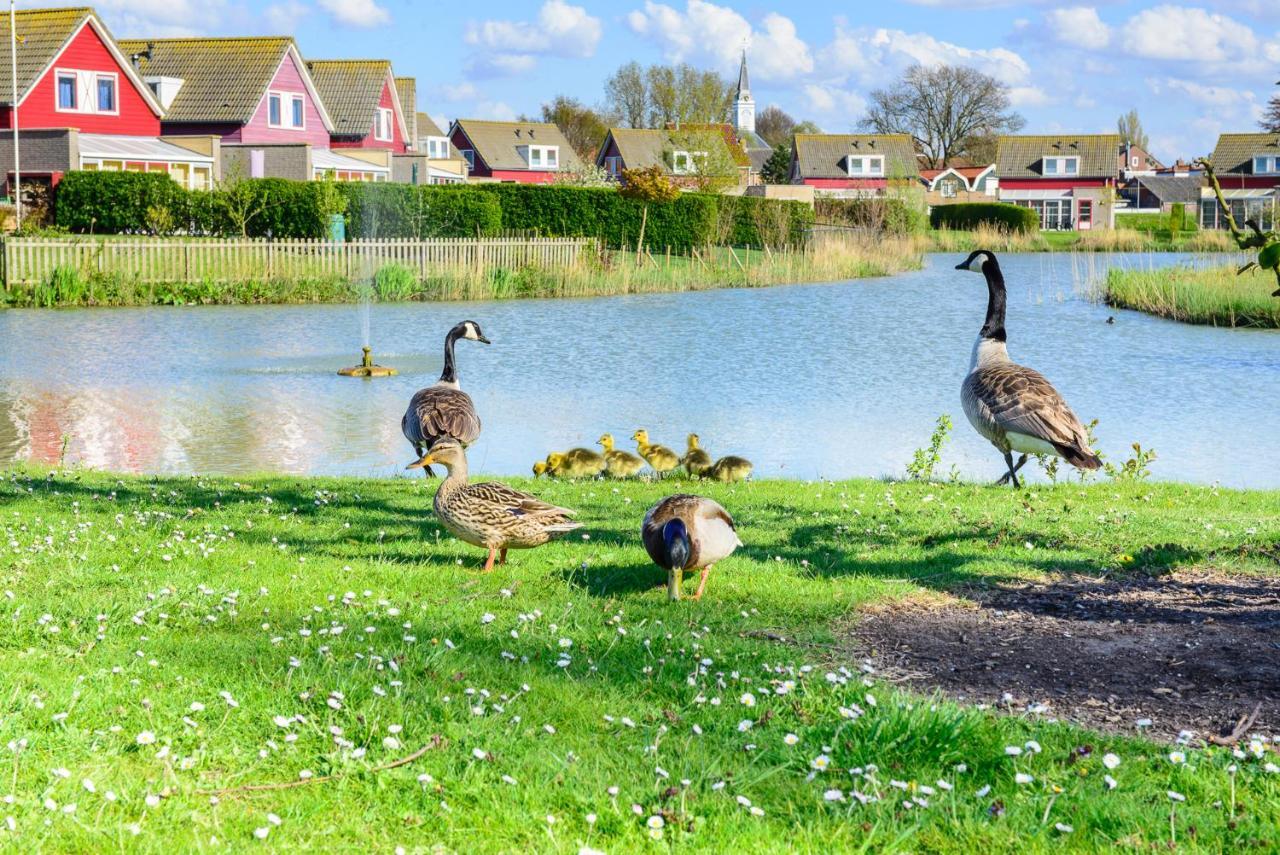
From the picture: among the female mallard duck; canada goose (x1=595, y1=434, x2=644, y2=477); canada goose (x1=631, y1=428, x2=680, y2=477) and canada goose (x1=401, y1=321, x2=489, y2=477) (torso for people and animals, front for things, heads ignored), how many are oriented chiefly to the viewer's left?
3

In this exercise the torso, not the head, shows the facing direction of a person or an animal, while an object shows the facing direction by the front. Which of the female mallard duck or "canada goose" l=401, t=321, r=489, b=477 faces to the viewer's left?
the female mallard duck

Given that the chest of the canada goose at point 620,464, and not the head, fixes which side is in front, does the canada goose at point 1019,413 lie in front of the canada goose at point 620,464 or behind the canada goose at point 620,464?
behind

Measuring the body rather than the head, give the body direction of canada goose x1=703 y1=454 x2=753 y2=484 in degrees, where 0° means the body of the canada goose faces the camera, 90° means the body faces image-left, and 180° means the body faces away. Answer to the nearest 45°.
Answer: approximately 90°

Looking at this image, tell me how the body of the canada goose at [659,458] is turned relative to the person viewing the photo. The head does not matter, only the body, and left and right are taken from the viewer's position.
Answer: facing to the left of the viewer

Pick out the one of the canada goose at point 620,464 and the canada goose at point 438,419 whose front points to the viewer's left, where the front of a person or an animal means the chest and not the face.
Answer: the canada goose at point 620,464

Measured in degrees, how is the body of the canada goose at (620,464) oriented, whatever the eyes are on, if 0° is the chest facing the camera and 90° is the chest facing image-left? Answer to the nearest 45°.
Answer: approximately 90°

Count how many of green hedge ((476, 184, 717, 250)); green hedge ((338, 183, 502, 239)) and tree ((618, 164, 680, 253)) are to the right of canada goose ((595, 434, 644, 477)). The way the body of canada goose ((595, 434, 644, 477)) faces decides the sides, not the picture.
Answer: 3

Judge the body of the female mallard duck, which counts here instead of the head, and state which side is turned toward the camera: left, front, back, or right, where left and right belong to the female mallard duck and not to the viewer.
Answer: left
